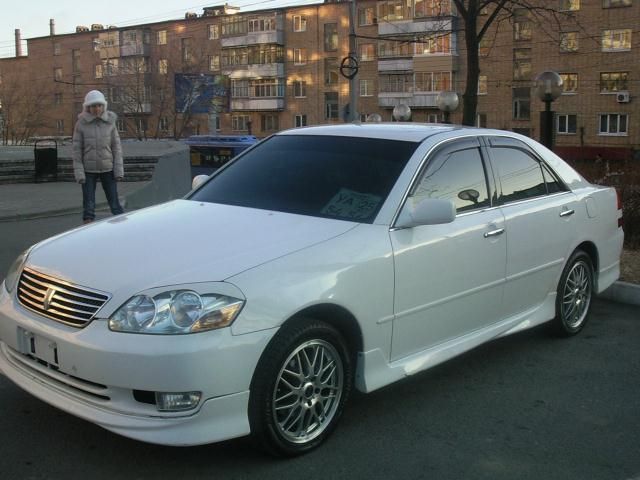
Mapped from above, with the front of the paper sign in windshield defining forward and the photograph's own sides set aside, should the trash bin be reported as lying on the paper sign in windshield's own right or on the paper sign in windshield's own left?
on the paper sign in windshield's own right

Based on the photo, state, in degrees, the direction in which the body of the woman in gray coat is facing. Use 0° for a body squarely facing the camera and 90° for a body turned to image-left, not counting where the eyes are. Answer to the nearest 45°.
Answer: approximately 0°

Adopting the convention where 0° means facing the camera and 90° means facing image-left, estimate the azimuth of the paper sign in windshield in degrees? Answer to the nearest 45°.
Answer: approximately 45°

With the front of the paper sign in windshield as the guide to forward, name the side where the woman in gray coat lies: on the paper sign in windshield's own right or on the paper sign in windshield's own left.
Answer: on the paper sign in windshield's own right

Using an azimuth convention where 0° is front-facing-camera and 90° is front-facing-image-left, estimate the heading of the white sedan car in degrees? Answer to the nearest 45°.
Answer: approximately 45°

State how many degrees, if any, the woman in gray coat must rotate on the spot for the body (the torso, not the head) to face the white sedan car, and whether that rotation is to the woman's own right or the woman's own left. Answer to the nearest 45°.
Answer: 0° — they already face it
